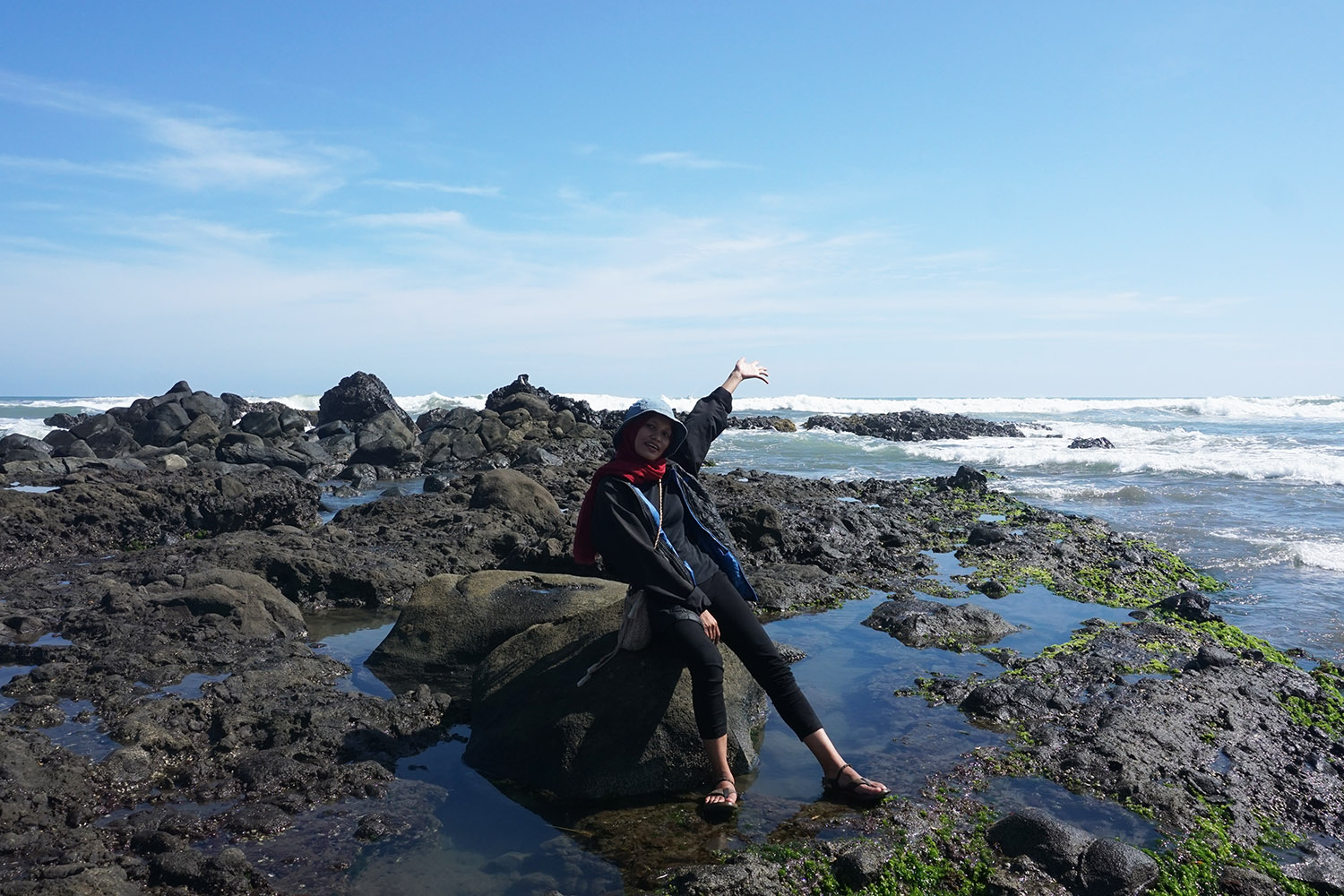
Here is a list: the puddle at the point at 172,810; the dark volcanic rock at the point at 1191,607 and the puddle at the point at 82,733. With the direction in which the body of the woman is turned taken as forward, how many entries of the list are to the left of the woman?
1

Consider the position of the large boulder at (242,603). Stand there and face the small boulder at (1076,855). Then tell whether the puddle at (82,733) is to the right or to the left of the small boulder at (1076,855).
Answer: right

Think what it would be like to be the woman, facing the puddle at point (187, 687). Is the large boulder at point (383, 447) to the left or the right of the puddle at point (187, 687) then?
right

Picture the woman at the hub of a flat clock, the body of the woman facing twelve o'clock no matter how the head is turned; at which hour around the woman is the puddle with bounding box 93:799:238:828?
The puddle is roughly at 4 o'clock from the woman.

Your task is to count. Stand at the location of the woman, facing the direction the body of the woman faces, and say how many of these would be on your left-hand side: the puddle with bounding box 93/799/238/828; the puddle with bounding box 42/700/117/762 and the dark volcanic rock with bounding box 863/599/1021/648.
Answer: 1

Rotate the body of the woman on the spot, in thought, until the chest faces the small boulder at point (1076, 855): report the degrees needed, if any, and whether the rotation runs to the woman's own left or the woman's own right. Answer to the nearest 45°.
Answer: approximately 45° to the woman's own left

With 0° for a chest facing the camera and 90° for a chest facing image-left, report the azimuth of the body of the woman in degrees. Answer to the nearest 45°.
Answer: approximately 315°

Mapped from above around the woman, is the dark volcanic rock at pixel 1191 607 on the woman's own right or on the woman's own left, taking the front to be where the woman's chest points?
on the woman's own left

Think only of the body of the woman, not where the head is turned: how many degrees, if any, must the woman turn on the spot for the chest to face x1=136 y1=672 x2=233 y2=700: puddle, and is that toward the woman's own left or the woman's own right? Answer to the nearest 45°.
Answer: approximately 135° to the woman's own right

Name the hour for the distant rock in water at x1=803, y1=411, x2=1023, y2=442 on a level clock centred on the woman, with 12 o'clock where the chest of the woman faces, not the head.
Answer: The distant rock in water is roughly at 8 o'clock from the woman.
